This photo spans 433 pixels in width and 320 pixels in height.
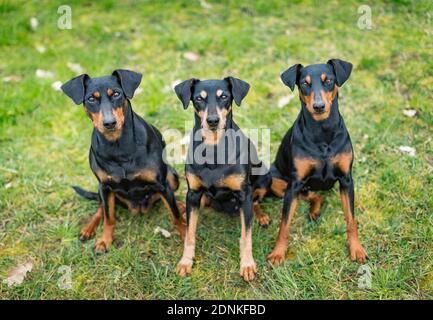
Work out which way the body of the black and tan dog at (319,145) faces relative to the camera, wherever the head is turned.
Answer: toward the camera

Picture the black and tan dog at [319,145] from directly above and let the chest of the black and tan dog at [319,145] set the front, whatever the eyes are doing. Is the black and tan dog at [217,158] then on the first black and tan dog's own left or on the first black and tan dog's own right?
on the first black and tan dog's own right

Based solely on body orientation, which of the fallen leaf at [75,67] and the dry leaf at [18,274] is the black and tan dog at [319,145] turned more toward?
the dry leaf

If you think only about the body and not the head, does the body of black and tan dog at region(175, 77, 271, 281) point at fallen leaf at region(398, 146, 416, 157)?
no

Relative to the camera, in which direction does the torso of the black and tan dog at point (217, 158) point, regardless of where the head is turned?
toward the camera

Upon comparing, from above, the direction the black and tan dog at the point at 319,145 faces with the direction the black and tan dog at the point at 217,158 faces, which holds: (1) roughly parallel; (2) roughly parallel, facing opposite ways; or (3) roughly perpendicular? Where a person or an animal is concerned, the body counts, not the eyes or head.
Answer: roughly parallel

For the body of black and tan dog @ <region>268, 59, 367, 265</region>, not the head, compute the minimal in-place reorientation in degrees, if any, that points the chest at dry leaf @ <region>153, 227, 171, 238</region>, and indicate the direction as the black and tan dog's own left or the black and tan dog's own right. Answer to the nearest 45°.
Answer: approximately 90° to the black and tan dog's own right

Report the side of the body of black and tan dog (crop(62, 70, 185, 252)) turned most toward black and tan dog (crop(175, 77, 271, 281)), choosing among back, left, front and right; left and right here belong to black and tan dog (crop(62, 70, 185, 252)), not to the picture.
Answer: left

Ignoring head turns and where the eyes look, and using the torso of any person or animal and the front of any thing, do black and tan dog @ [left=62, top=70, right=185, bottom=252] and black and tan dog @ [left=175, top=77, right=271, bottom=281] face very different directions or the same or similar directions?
same or similar directions

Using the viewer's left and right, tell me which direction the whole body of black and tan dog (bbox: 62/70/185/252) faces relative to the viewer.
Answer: facing the viewer

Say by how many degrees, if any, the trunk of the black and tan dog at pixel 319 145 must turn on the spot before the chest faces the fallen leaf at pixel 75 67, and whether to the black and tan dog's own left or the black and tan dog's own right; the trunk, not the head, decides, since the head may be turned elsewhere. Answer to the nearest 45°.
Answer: approximately 135° to the black and tan dog's own right

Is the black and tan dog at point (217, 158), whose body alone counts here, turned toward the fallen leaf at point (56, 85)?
no

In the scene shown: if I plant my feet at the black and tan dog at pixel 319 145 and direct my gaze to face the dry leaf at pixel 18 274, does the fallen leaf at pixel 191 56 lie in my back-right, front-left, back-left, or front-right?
front-right

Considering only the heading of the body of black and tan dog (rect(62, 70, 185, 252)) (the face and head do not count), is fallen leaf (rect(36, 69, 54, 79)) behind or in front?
behind
